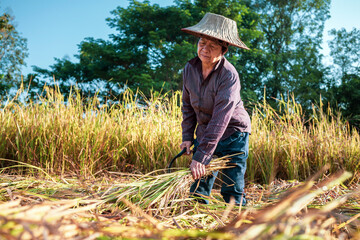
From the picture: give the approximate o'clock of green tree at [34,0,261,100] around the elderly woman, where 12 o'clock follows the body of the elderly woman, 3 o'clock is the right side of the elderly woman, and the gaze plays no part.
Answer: The green tree is roughly at 4 o'clock from the elderly woman.

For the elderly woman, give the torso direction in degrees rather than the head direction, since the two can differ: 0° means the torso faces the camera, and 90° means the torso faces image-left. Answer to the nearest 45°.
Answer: approximately 45°

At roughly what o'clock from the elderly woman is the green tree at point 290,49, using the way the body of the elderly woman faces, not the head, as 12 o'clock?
The green tree is roughly at 5 o'clock from the elderly woman.

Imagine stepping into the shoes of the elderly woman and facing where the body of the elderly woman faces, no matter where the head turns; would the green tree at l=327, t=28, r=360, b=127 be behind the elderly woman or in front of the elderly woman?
behind
